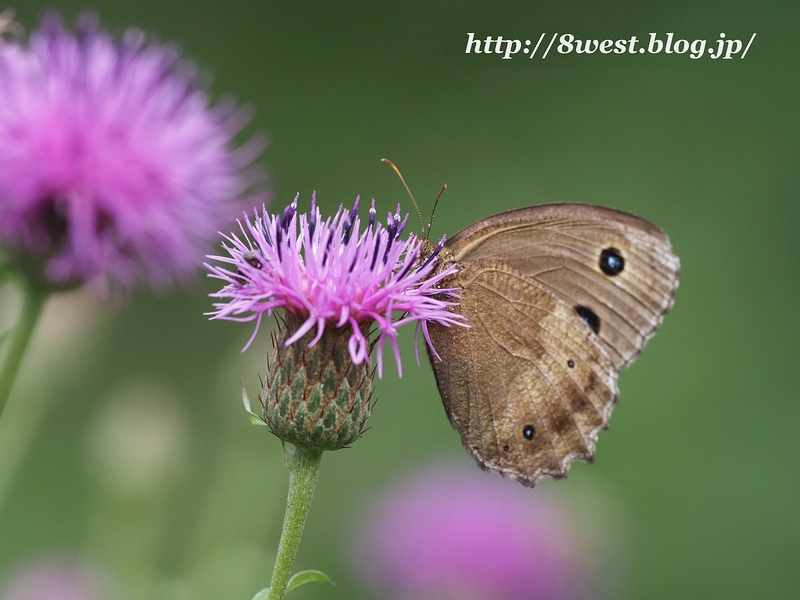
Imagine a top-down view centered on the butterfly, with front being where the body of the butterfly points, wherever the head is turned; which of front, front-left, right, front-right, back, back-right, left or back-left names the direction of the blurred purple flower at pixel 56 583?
front

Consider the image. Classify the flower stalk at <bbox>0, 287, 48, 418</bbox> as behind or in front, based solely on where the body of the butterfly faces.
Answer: in front

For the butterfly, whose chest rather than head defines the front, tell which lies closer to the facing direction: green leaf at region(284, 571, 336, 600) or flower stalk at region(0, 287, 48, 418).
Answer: the flower stalk

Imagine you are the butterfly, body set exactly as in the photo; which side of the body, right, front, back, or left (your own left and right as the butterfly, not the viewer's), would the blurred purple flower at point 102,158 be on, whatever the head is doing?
front

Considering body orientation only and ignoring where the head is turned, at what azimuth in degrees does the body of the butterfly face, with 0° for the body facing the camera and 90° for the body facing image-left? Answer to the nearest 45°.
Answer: approximately 90°
